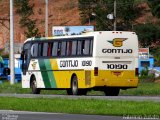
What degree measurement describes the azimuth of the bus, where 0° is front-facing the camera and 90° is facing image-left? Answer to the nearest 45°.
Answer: approximately 135°
